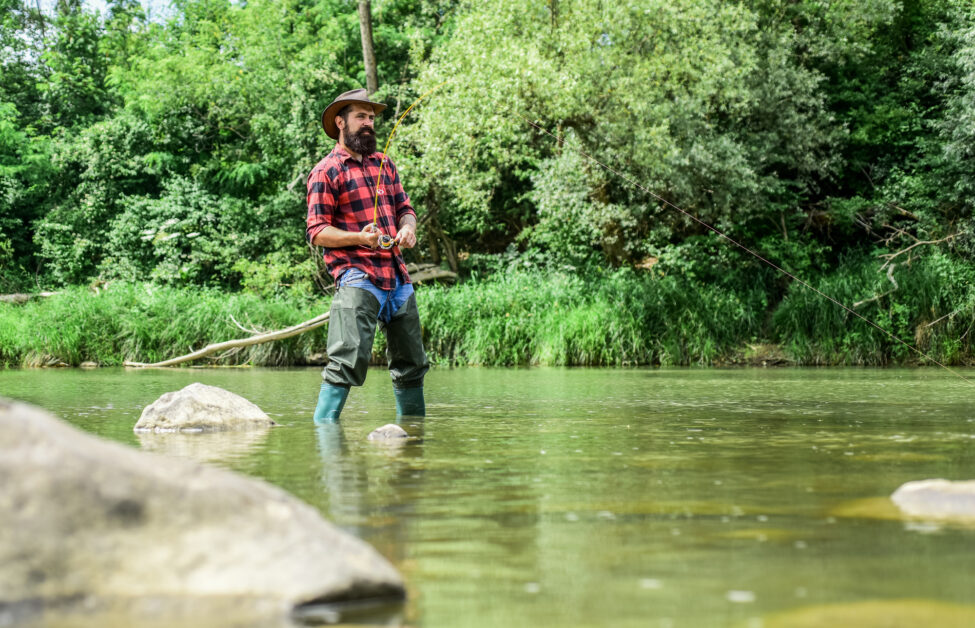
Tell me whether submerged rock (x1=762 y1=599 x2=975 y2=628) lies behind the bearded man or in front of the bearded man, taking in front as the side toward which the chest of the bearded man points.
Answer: in front

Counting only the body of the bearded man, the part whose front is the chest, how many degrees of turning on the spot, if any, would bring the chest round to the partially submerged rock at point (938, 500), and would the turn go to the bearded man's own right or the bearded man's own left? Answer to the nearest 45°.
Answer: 0° — they already face it

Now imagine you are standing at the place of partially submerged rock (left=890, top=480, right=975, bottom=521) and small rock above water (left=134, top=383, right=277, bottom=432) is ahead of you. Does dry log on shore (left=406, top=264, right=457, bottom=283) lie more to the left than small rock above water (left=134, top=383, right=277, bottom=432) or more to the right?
right

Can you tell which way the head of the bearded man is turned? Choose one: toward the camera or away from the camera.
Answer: toward the camera

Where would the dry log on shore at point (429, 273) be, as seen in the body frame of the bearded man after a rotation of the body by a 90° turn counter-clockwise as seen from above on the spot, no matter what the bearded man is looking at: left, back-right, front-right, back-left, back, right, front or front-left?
front-left

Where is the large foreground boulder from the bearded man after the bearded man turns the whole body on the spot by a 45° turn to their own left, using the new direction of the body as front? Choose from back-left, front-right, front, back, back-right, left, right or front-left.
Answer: right

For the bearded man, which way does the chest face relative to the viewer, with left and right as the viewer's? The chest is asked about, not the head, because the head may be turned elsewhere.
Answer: facing the viewer and to the right of the viewer
